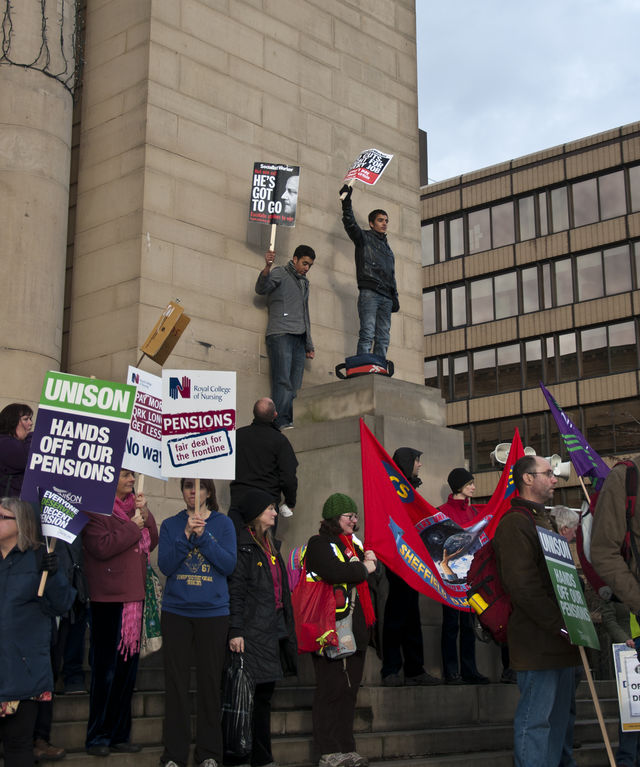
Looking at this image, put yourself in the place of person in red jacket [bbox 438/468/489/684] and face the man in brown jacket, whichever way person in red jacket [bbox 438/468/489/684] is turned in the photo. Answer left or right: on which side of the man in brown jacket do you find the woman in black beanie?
right

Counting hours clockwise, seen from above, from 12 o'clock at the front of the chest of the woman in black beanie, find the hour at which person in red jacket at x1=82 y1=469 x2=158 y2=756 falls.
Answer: The person in red jacket is roughly at 4 o'clock from the woman in black beanie.

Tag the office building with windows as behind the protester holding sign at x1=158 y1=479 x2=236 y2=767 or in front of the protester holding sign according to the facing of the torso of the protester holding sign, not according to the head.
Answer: behind

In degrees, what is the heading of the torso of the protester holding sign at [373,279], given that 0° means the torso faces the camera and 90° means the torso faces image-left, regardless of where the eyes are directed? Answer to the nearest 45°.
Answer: approximately 315°

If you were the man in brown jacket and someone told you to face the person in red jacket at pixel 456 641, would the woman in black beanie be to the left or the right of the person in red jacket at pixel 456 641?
left

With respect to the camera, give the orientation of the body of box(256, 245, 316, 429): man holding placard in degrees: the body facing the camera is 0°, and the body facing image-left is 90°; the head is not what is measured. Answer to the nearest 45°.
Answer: approximately 315°

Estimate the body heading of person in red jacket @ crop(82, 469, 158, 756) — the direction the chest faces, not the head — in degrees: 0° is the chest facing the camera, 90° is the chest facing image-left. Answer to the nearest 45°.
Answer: approximately 315°

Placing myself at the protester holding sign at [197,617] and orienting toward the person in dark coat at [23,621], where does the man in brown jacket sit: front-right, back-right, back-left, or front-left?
back-left
